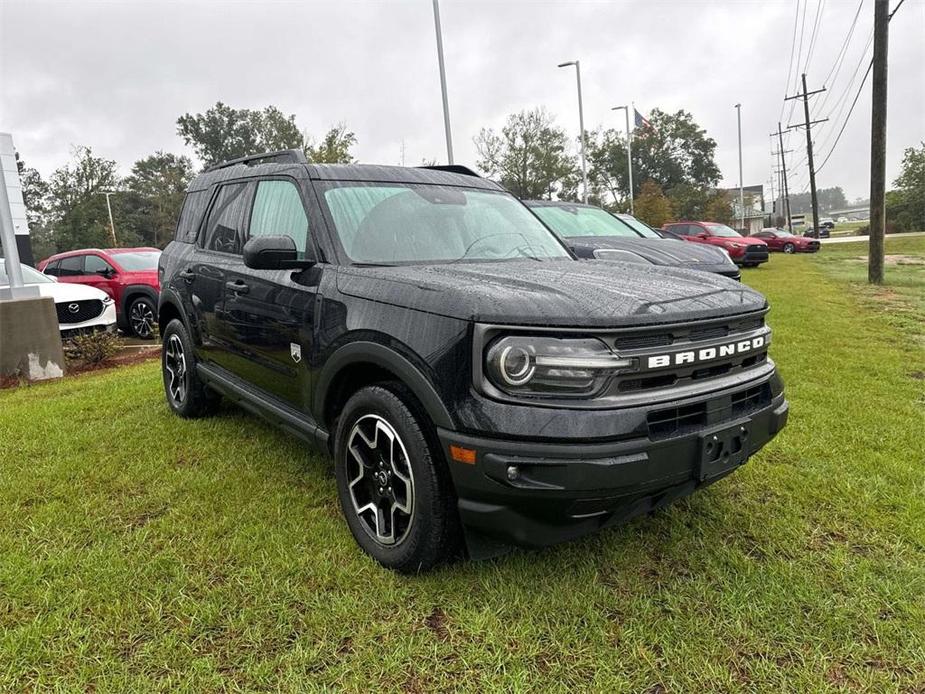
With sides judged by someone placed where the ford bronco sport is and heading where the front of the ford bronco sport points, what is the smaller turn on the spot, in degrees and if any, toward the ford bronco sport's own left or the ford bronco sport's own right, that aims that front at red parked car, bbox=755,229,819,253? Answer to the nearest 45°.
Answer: approximately 90° to the ford bronco sport's own left

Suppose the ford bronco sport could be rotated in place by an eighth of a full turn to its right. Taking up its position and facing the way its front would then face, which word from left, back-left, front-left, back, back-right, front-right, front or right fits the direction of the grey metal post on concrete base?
back-right

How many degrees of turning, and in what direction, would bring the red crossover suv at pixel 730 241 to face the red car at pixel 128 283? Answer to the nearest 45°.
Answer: approximately 90° to its right

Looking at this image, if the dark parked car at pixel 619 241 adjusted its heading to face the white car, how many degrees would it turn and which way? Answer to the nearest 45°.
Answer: approximately 135° to its right

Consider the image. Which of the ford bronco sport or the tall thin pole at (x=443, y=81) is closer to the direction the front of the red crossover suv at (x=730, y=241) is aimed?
the ford bronco sport

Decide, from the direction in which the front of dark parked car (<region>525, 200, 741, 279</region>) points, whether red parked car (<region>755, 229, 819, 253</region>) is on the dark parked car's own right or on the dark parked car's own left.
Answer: on the dark parked car's own left

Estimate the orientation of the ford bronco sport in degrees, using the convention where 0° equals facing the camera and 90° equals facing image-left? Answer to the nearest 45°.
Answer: approximately 315°

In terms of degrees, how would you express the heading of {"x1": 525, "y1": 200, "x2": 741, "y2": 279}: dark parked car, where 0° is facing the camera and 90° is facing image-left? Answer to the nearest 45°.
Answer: approximately 315°

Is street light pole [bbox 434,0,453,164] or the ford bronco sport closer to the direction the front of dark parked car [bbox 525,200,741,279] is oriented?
the ford bronco sport

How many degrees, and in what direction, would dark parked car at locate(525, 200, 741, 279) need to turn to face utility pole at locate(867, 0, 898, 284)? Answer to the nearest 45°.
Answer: approximately 90° to its left

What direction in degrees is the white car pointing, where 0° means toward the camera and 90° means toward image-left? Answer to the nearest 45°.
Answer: approximately 315°

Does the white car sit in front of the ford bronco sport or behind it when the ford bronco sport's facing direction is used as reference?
behind

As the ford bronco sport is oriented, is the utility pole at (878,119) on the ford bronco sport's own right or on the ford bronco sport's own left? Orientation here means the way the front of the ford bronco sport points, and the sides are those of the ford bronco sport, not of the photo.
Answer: on the ford bronco sport's own left
